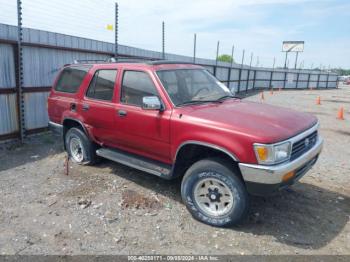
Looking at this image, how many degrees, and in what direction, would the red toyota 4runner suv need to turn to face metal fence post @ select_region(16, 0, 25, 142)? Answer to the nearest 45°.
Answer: approximately 180°

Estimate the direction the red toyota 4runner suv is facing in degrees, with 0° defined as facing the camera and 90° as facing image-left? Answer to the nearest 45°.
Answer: approximately 315°
